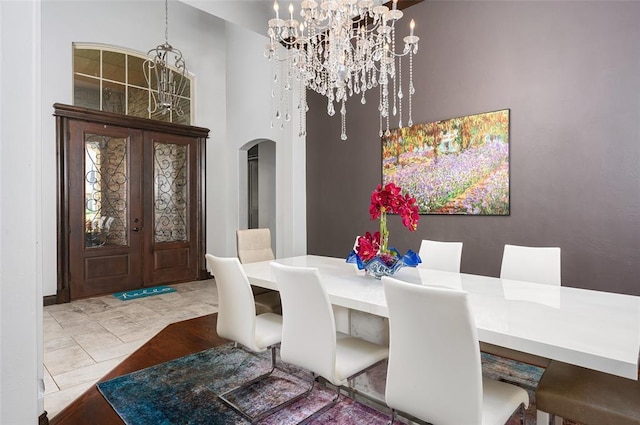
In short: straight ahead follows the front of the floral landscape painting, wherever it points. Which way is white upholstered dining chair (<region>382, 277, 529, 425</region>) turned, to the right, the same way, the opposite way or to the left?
the opposite way

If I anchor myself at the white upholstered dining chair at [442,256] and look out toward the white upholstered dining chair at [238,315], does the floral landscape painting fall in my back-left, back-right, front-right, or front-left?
back-right

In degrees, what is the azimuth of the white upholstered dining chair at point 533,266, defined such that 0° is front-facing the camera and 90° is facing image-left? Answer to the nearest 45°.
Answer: approximately 45°

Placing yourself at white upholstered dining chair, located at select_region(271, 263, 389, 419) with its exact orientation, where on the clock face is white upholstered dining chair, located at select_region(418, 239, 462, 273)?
white upholstered dining chair, located at select_region(418, 239, 462, 273) is roughly at 12 o'clock from white upholstered dining chair, located at select_region(271, 263, 389, 419).

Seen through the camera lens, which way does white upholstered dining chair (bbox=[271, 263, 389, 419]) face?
facing away from the viewer and to the right of the viewer

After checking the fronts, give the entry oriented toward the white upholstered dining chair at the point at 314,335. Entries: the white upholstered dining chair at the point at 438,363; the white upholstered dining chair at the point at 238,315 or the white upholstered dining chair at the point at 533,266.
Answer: the white upholstered dining chair at the point at 533,266

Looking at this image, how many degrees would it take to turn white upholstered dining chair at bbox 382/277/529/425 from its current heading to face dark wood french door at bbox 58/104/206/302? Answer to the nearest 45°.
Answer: approximately 90° to its left

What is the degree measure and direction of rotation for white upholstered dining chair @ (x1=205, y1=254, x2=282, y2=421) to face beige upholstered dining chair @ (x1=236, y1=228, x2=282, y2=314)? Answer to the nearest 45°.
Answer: approximately 45° to its left

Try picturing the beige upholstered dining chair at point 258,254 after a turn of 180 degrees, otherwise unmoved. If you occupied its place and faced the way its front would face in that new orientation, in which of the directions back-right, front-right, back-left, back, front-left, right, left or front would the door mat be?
front

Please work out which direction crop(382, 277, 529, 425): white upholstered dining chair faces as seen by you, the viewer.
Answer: facing away from the viewer and to the right of the viewer

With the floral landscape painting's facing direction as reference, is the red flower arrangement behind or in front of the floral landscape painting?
in front
